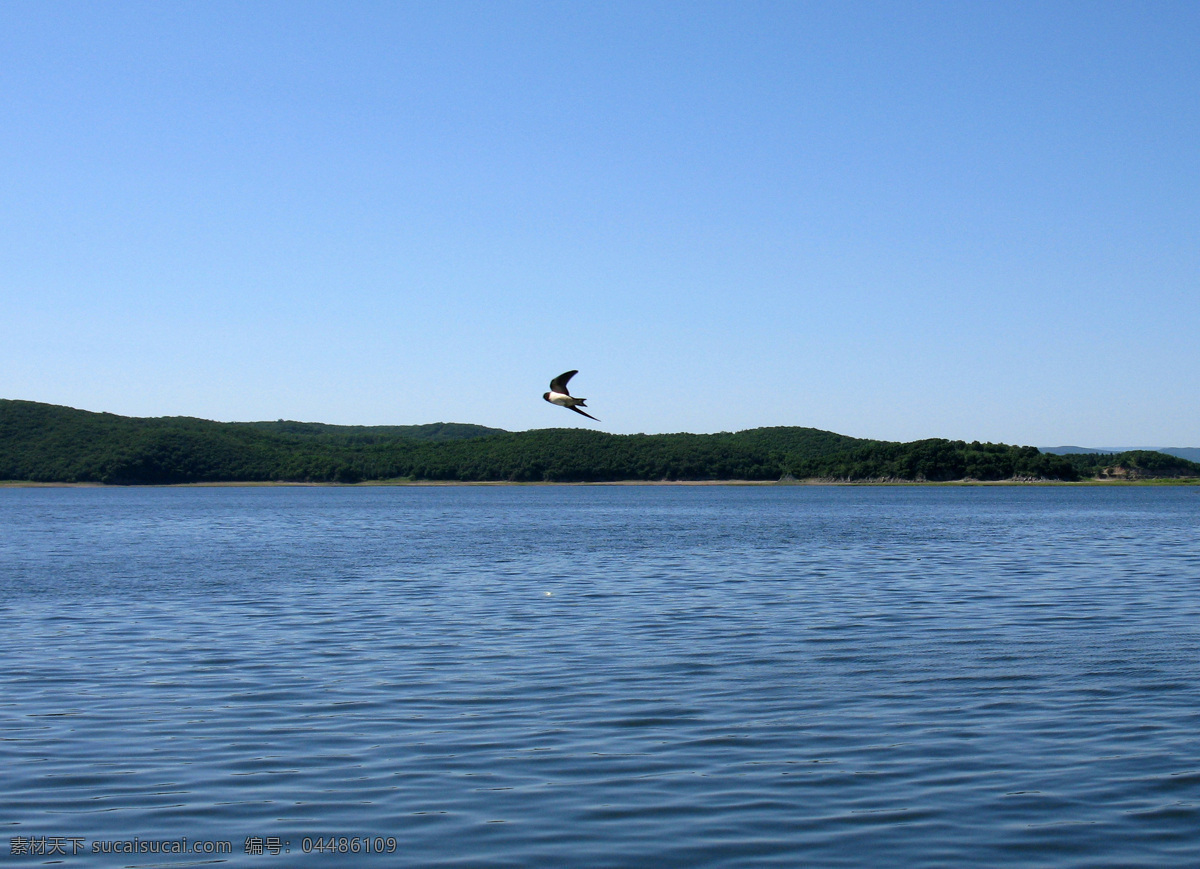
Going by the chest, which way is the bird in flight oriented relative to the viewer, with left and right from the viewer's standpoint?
facing to the left of the viewer
